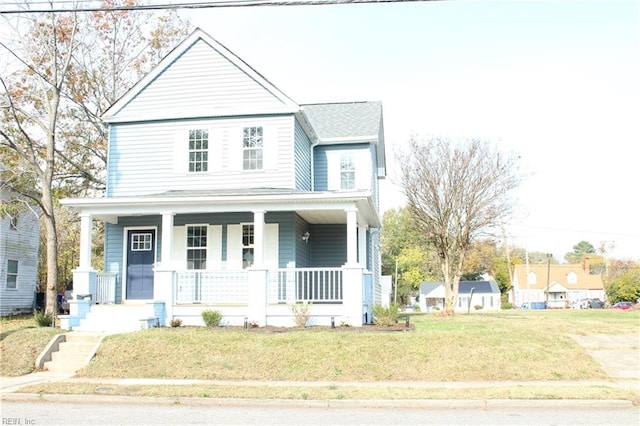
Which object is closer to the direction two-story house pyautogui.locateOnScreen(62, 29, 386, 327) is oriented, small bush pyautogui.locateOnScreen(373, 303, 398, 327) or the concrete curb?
the concrete curb

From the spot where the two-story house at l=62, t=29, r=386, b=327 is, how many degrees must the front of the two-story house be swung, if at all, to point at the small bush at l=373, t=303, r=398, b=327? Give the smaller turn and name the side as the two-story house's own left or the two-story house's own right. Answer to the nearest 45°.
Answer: approximately 45° to the two-story house's own left

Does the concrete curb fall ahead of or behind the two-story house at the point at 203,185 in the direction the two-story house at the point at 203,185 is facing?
ahead

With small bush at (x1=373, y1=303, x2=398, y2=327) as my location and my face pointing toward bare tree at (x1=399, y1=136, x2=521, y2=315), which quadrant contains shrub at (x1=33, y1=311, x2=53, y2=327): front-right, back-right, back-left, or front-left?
back-left

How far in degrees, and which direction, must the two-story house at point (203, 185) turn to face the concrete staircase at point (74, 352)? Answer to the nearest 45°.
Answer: approximately 45° to its right

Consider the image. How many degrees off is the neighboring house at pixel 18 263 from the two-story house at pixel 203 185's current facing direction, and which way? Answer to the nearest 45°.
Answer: approximately 135° to its right

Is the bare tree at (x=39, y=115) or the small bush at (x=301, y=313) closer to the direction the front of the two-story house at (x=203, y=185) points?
the small bush

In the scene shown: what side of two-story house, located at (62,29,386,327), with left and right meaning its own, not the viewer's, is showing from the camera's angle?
front

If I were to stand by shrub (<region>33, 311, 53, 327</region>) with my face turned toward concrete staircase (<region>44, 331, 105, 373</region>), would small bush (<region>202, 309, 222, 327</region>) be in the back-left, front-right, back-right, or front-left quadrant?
front-left

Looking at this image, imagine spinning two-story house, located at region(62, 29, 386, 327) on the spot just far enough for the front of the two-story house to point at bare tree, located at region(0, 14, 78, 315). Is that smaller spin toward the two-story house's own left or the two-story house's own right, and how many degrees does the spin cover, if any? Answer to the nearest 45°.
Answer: approximately 135° to the two-story house's own right

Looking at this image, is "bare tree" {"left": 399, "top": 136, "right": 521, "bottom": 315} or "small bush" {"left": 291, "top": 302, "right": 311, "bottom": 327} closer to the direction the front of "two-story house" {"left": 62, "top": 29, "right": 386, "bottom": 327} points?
the small bush

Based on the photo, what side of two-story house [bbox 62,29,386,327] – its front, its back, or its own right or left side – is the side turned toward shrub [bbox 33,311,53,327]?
right

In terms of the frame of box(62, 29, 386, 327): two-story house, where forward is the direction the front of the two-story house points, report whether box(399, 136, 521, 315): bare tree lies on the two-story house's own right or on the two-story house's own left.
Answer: on the two-story house's own left
